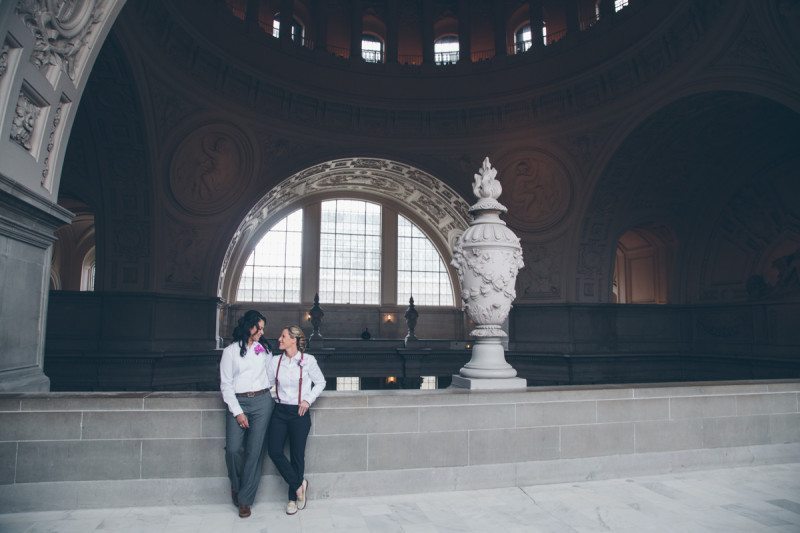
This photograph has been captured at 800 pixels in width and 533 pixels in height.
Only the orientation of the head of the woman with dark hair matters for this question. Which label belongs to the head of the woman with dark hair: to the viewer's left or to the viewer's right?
to the viewer's right

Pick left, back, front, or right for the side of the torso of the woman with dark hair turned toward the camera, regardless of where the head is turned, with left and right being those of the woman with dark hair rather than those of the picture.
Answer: front

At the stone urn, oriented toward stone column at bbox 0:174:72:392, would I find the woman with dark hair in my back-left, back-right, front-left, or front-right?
front-left

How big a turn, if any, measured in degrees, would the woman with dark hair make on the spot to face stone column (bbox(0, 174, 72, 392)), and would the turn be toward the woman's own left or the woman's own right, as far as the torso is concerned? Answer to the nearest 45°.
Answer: approximately 135° to the woman's own right

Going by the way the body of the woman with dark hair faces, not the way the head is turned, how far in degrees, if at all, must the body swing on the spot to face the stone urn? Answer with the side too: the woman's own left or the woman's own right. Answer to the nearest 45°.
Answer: approximately 90° to the woman's own left
